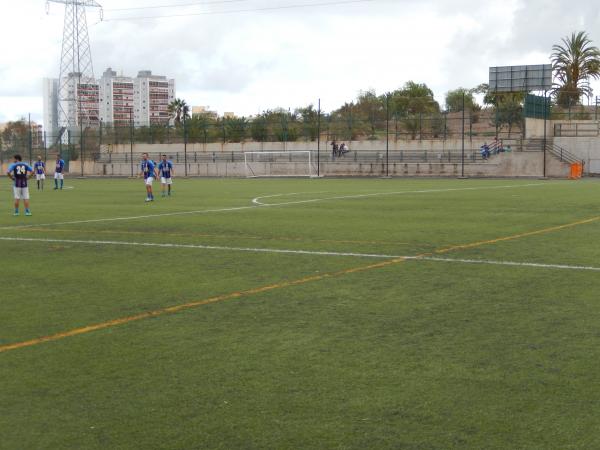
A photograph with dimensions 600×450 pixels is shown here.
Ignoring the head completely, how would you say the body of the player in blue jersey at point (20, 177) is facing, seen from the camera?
away from the camera
